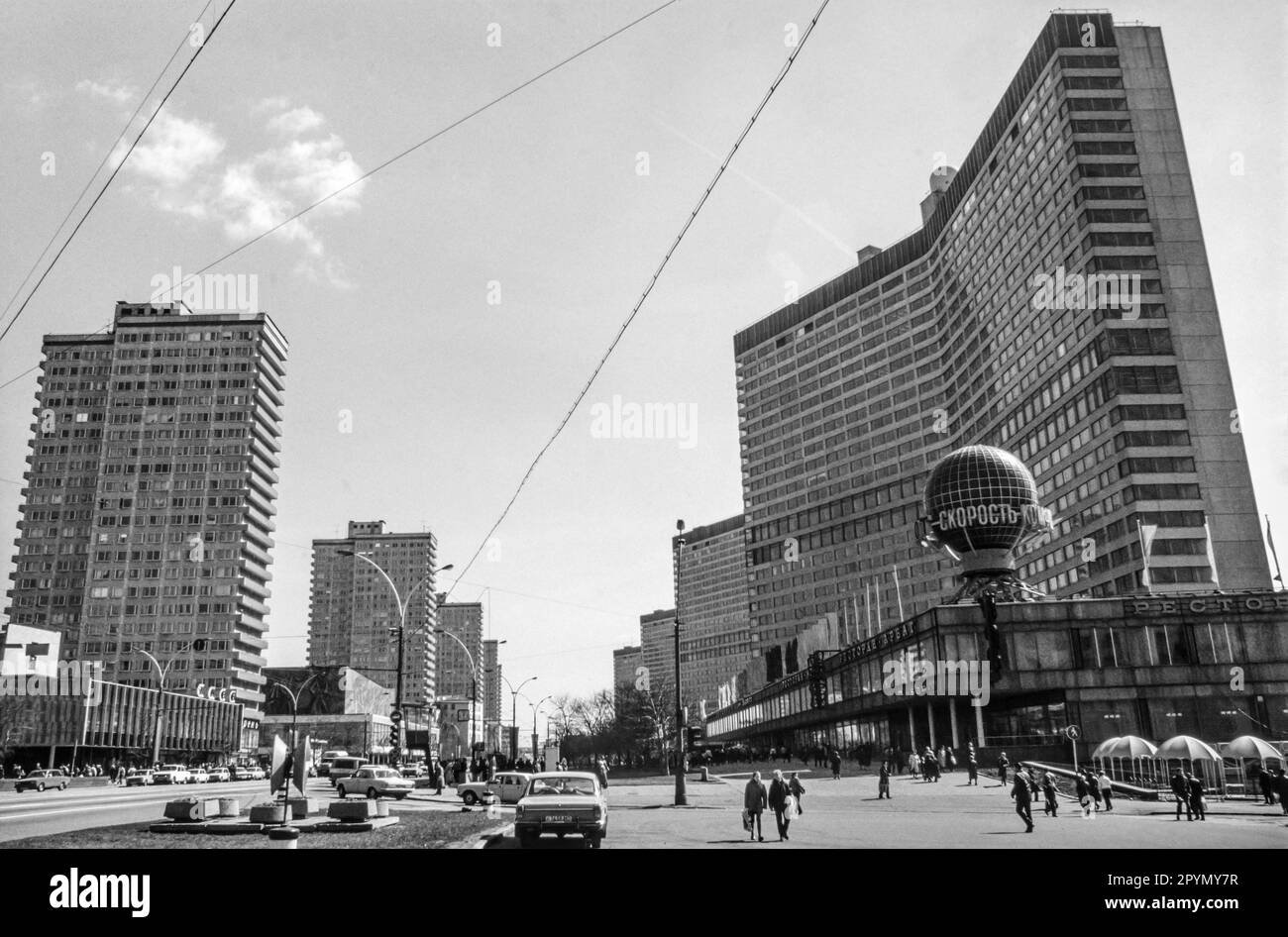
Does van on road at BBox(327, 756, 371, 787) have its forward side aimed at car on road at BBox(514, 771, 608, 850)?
no

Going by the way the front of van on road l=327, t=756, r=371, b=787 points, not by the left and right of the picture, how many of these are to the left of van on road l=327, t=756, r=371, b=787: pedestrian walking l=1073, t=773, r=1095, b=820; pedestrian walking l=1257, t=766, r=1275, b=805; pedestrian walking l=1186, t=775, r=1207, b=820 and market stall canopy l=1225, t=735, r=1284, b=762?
4

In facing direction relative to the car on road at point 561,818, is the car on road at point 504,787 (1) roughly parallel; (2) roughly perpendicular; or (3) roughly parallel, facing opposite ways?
roughly perpendicular

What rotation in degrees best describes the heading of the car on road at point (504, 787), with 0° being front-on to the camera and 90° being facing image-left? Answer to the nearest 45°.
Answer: approximately 90°

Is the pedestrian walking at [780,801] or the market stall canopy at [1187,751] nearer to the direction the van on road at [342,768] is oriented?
the pedestrian walking

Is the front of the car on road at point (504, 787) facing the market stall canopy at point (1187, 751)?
no

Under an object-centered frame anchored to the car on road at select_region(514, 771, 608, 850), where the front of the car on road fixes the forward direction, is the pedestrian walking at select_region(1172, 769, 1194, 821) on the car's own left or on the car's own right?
on the car's own right

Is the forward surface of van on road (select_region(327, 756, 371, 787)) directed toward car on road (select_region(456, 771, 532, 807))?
no

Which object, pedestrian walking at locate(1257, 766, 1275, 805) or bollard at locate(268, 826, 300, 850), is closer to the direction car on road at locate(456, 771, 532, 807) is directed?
the bollard

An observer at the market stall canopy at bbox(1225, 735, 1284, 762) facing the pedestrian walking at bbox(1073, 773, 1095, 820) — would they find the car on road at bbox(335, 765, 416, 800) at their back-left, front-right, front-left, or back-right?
front-right

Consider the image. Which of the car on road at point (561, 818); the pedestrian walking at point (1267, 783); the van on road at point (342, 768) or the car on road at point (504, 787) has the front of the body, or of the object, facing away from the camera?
the car on road at point (561, 818)

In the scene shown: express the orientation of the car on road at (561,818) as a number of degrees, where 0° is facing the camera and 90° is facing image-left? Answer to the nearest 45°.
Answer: approximately 180°

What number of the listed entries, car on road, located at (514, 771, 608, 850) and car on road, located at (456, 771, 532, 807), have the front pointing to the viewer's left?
1
